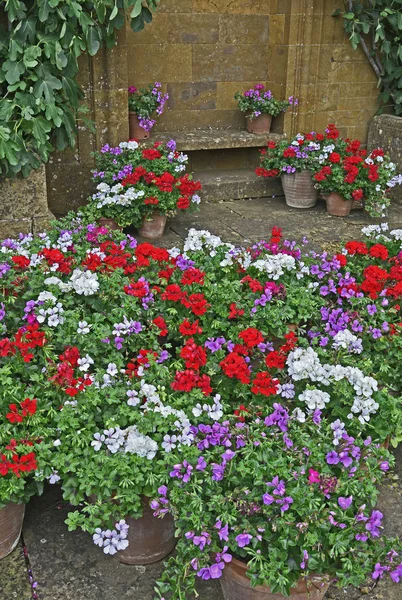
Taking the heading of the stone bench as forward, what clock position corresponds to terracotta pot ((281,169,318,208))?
The terracotta pot is roughly at 10 o'clock from the stone bench.

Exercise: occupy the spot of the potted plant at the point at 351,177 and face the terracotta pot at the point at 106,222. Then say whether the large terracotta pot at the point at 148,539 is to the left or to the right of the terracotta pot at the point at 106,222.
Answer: left

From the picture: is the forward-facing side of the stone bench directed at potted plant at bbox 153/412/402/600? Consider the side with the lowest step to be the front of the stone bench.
yes

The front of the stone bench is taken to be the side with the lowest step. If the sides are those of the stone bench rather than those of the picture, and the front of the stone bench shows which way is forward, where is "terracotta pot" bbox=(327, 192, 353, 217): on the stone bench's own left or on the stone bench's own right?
on the stone bench's own left

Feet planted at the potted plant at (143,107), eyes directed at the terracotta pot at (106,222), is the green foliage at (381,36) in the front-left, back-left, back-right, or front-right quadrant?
back-left

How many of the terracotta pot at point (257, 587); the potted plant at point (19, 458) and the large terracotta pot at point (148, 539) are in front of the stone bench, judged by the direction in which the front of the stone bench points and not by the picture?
3

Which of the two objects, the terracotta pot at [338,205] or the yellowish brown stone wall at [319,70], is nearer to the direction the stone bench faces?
the terracotta pot

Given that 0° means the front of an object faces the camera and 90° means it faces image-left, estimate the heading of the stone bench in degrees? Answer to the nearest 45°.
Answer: approximately 0°

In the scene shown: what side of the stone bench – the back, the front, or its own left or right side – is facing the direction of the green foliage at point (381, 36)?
left

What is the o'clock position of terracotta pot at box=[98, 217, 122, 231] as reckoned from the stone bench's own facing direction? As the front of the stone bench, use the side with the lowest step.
The terracotta pot is roughly at 1 o'clock from the stone bench.
